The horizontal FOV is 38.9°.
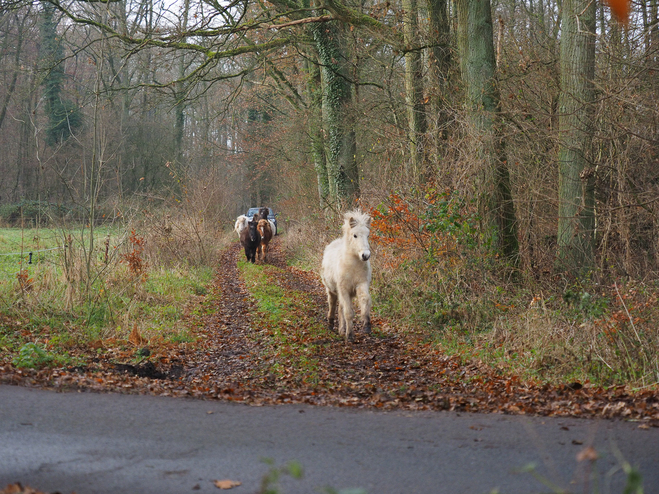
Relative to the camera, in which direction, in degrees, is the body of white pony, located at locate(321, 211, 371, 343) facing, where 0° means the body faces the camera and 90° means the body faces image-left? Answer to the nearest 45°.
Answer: approximately 315°

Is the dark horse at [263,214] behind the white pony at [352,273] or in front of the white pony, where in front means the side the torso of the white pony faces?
behind

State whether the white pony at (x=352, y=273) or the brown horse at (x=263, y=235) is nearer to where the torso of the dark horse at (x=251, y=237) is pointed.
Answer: the white pony

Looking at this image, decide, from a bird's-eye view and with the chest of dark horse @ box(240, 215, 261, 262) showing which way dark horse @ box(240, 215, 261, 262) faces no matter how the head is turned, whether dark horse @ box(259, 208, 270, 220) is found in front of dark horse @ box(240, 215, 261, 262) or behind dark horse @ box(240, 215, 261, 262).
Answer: behind

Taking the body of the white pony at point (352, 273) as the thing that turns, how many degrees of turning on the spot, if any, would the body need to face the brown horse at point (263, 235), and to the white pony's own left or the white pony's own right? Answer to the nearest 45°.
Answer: approximately 135° to the white pony's own left

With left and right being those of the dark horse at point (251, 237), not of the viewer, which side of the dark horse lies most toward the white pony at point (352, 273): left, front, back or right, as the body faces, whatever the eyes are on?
front

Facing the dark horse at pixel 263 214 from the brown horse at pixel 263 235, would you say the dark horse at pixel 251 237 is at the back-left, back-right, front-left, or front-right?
back-left

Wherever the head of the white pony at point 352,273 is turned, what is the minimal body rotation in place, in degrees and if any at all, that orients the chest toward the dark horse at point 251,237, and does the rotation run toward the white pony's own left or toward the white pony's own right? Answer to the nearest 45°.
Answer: approximately 135° to the white pony's own left

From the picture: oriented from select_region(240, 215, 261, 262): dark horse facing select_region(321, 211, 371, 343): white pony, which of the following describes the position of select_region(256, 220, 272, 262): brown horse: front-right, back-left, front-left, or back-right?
back-left

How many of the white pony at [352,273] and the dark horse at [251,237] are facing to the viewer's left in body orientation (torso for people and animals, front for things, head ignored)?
0
